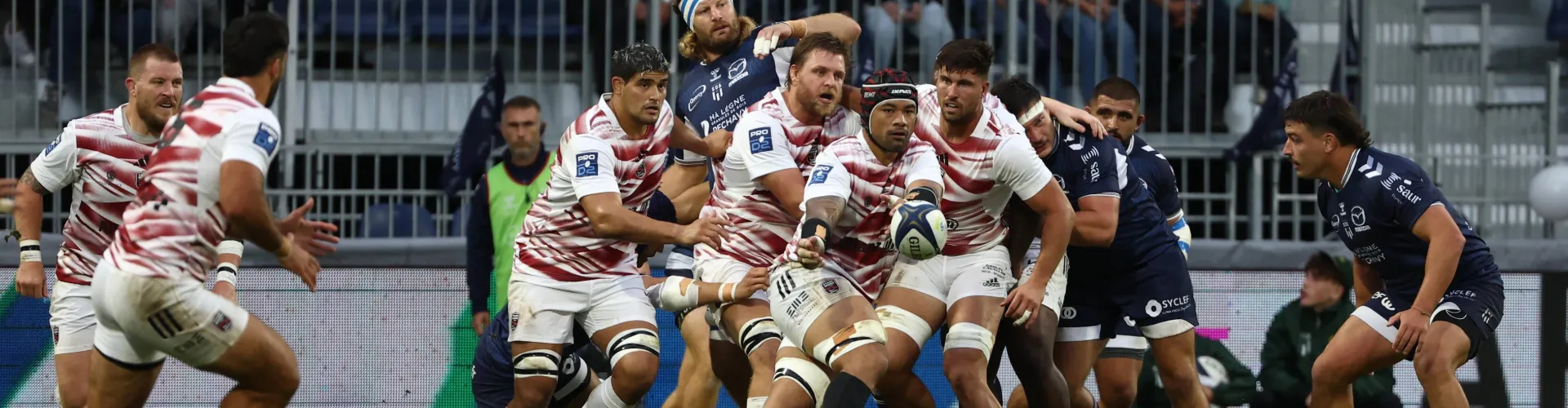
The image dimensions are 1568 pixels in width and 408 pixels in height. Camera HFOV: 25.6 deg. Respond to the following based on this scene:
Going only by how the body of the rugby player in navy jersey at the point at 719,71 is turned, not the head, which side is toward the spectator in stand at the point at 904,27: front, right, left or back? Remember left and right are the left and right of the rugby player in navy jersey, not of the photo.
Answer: back

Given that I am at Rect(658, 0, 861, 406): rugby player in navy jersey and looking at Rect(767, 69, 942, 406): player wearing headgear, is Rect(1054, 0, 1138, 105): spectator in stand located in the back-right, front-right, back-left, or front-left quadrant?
back-left

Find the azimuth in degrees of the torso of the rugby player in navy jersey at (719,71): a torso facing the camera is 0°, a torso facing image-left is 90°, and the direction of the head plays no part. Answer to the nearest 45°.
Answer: approximately 0°

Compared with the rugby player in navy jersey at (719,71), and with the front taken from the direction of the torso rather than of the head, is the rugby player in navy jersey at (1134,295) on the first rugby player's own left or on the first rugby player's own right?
on the first rugby player's own left

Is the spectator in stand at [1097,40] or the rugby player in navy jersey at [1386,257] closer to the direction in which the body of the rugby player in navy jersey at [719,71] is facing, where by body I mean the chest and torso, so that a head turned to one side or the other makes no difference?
the rugby player in navy jersey

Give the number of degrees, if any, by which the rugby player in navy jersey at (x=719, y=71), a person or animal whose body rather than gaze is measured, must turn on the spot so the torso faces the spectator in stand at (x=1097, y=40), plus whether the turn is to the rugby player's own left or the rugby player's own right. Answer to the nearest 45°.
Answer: approximately 135° to the rugby player's own left
